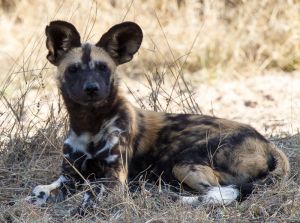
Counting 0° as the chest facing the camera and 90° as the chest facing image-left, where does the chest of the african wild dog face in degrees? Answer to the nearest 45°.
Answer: approximately 45°
